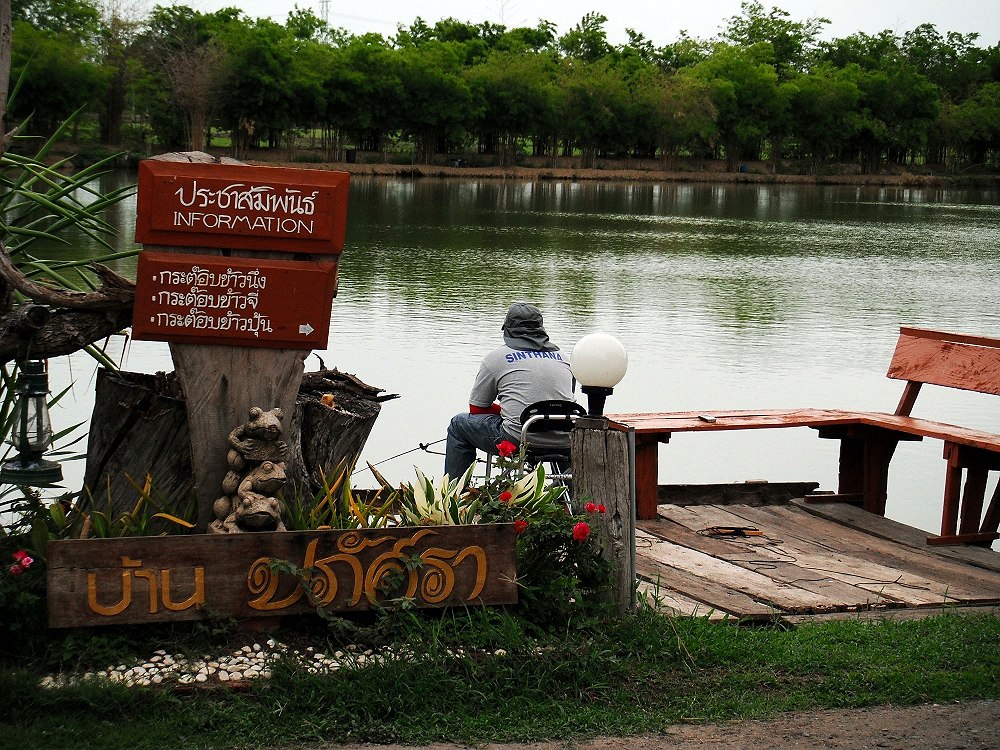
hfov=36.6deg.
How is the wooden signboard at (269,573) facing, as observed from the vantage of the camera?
facing the viewer

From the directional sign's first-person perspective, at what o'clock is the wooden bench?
The wooden bench is roughly at 8 o'clock from the directional sign.

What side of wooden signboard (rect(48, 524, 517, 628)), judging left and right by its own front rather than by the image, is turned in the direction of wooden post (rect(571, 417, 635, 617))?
left

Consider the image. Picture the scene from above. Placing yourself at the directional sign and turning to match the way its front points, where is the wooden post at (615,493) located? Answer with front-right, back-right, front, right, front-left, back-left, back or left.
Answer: left

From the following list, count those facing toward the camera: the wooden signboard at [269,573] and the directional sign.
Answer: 2

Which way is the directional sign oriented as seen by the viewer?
toward the camera
